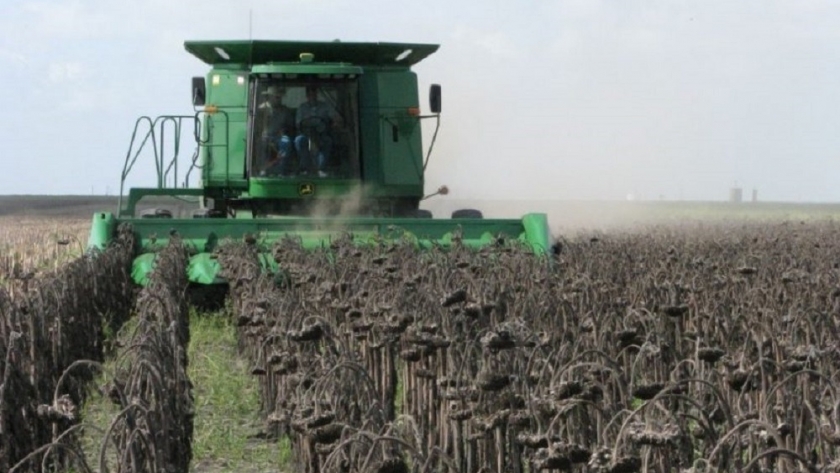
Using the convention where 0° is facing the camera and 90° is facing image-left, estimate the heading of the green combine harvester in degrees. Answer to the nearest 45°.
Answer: approximately 0°

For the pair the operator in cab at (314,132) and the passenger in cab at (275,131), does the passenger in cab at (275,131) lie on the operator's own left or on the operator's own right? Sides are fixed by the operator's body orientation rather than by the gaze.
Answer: on the operator's own right

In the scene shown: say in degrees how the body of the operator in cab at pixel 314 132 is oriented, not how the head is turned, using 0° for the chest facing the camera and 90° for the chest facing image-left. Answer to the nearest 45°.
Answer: approximately 0°
